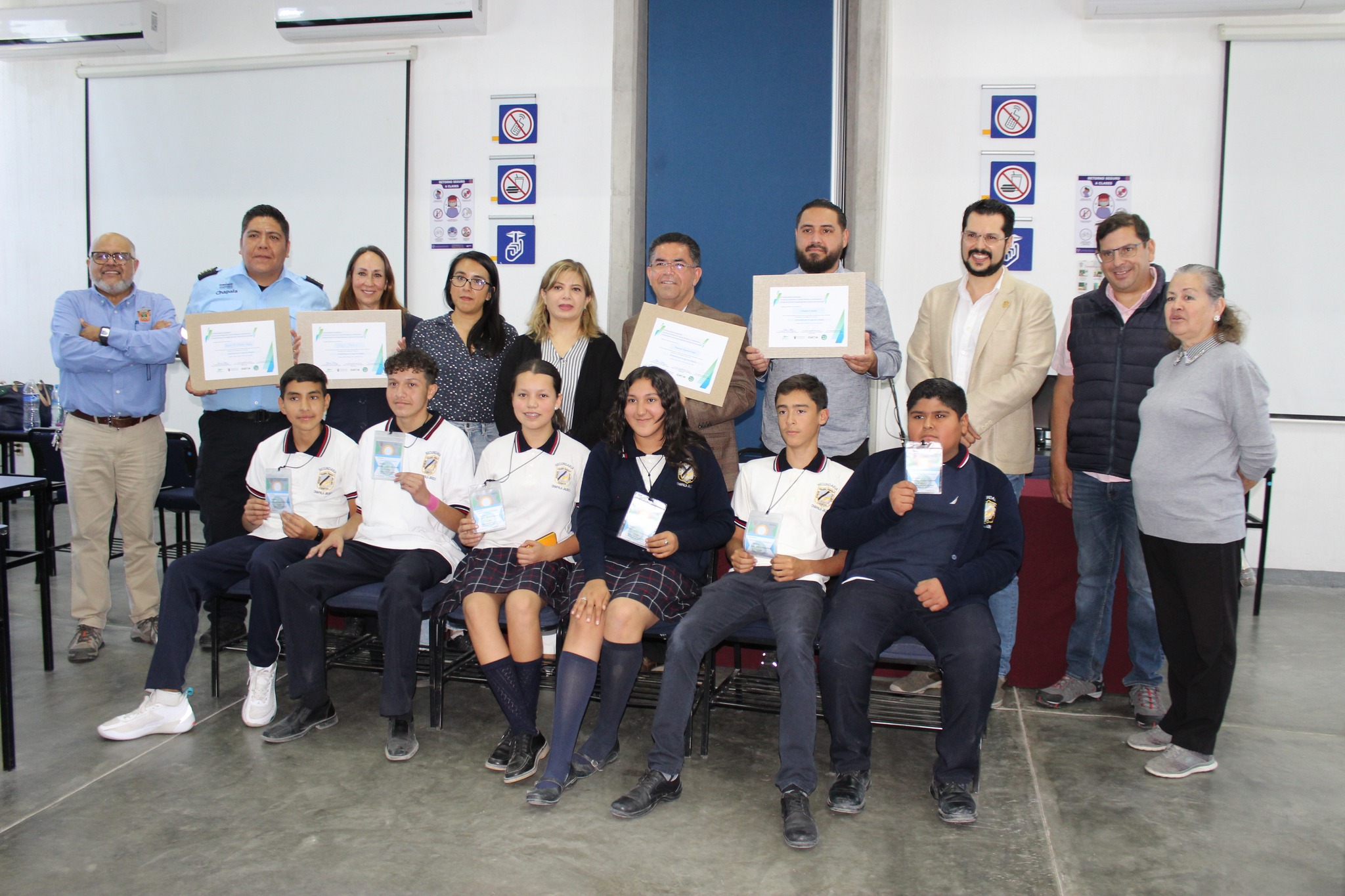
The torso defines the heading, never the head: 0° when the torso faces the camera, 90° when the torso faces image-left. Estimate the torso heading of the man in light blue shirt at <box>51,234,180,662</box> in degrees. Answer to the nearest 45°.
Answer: approximately 0°

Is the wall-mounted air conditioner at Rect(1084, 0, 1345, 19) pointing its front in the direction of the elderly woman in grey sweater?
yes

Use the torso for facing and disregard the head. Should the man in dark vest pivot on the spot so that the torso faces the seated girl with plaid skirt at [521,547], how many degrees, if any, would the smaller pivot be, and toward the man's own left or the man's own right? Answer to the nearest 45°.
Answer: approximately 45° to the man's own right

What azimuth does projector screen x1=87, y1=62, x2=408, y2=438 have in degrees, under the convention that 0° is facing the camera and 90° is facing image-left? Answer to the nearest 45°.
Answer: approximately 0°
